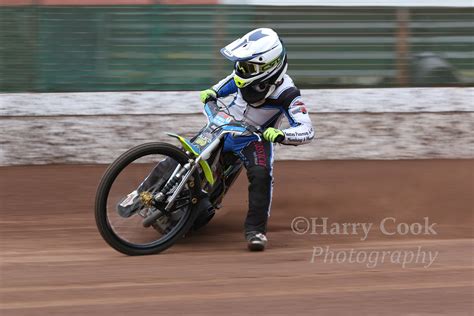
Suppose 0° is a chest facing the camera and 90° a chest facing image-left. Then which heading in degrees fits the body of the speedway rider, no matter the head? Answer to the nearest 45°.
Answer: approximately 45°

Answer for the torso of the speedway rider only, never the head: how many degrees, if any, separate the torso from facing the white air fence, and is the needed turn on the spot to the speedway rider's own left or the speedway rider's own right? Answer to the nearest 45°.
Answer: approximately 135° to the speedway rider's own right

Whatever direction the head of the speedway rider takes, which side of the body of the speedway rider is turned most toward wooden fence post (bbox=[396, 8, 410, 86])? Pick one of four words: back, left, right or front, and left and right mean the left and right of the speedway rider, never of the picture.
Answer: back
